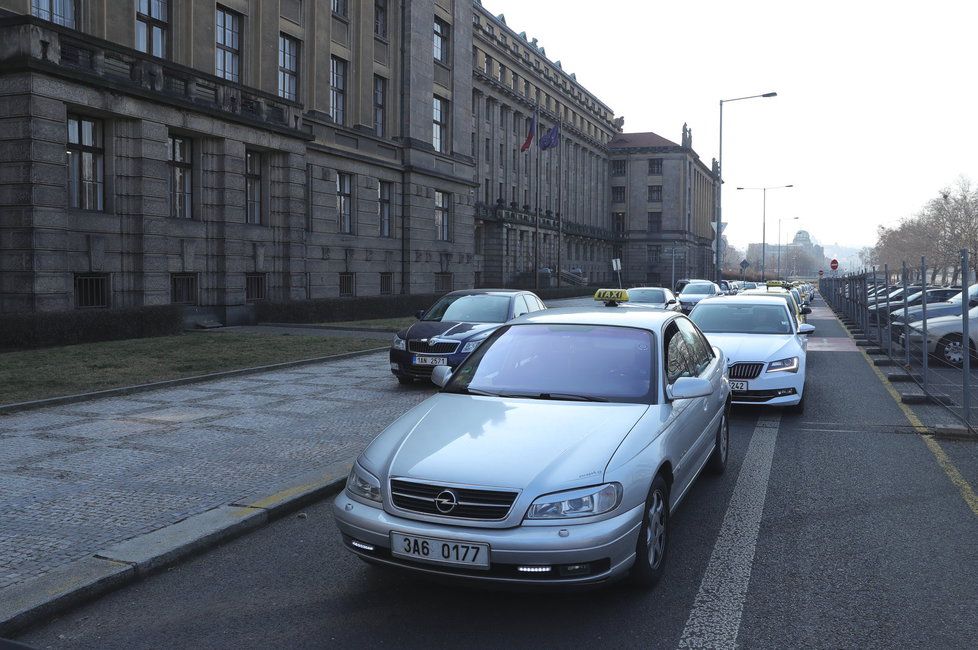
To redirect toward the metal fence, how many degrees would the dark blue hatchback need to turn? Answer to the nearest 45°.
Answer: approximately 135° to its left

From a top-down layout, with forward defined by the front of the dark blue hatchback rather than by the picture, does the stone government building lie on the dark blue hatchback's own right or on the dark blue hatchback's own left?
on the dark blue hatchback's own right

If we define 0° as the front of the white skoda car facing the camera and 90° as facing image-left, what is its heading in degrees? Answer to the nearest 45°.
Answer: approximately 0°

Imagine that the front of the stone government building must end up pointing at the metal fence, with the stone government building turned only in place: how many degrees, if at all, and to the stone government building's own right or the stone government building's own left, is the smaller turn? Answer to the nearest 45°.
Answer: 0° — it already faces it

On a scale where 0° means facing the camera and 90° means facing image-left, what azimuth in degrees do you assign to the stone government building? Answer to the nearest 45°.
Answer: approximately 315°

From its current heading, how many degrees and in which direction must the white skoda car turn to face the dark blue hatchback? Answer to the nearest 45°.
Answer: approximately 90° to its right

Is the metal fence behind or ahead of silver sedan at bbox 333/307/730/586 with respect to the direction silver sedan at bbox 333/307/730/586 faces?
behind
